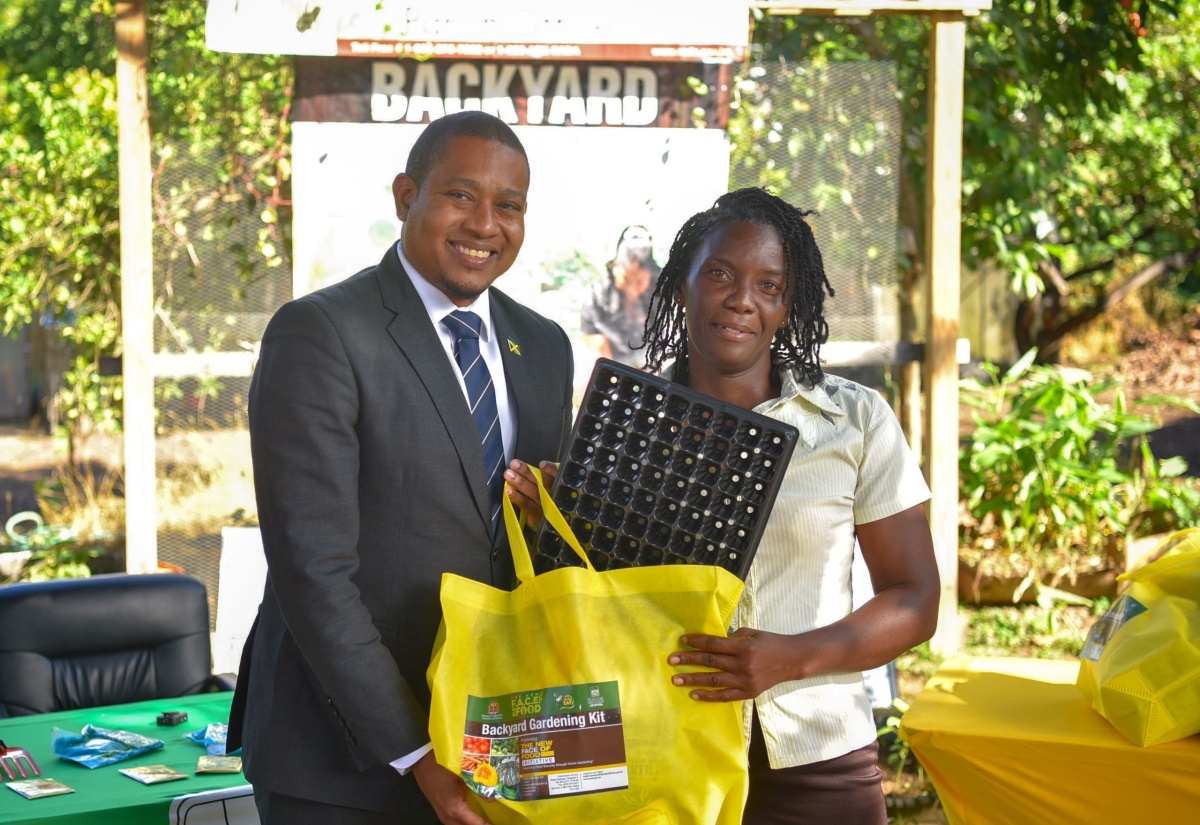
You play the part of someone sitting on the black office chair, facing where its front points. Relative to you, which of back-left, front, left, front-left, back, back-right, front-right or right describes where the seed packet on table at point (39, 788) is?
front

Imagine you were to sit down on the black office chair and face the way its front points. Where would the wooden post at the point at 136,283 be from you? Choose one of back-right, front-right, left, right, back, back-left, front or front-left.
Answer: back

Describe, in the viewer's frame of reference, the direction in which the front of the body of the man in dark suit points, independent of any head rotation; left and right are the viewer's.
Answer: facing the viewer and to the right of the viewer

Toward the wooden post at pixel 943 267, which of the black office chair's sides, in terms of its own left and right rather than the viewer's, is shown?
left

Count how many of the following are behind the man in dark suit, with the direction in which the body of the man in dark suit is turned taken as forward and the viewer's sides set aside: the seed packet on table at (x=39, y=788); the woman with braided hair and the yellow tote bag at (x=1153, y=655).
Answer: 1

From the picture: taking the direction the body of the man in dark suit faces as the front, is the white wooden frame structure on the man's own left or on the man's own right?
on the man's own left

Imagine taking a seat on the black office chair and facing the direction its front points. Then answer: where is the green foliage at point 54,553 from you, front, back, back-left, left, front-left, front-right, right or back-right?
back

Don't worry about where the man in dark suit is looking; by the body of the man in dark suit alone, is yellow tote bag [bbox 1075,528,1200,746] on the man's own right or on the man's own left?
on the man's own left

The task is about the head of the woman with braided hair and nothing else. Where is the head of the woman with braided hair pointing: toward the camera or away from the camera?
toward the camera

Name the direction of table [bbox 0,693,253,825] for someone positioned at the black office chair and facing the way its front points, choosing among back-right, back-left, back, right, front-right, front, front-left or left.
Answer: front

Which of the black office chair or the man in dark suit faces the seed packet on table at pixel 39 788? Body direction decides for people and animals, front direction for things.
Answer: the black office chair

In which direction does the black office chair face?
toward the camera

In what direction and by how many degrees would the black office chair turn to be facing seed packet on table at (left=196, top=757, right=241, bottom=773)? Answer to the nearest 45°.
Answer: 0° — it already faces it

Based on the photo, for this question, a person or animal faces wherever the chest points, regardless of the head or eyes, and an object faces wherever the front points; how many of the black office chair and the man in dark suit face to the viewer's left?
0

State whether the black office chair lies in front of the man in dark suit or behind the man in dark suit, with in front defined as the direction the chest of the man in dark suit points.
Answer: behind

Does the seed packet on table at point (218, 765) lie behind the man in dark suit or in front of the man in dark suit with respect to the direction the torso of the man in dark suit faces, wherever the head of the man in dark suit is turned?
behind
